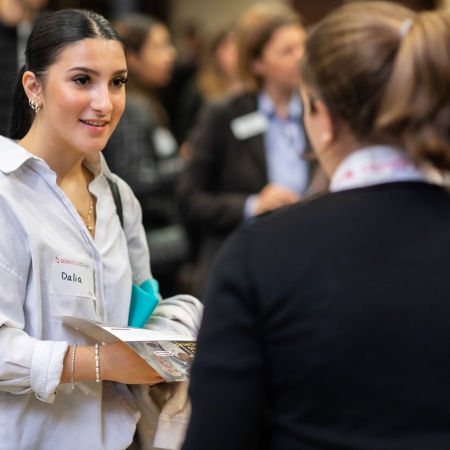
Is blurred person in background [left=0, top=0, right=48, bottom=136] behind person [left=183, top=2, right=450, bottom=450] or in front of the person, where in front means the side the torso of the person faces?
in front

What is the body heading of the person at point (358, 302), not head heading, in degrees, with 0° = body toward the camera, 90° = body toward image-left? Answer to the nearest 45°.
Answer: approximately 135°

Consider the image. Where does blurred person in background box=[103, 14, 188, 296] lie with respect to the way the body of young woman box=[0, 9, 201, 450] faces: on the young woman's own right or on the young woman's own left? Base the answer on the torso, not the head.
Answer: on the young woman's own left

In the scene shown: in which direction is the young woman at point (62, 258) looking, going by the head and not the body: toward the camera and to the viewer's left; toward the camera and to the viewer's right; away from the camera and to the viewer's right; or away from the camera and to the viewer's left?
toward the camera and to the viewer's right

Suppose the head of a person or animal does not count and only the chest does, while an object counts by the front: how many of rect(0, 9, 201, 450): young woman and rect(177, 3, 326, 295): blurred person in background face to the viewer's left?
0

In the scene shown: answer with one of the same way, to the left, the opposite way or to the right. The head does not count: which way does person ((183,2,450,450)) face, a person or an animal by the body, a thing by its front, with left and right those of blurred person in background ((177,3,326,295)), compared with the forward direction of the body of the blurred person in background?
the opposite way

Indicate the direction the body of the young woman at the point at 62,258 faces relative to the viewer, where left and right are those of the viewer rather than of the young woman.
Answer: facing the viewer and to the right of the viewer

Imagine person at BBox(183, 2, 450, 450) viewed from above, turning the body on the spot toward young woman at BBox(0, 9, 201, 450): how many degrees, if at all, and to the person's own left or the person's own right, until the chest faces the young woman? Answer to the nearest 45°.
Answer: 0° — they already face them

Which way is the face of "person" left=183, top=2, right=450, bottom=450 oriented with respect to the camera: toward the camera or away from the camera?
away from the camera

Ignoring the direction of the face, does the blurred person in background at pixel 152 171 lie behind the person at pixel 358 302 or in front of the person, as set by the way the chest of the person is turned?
in front

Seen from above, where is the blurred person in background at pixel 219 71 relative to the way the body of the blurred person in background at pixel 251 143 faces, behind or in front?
behind
